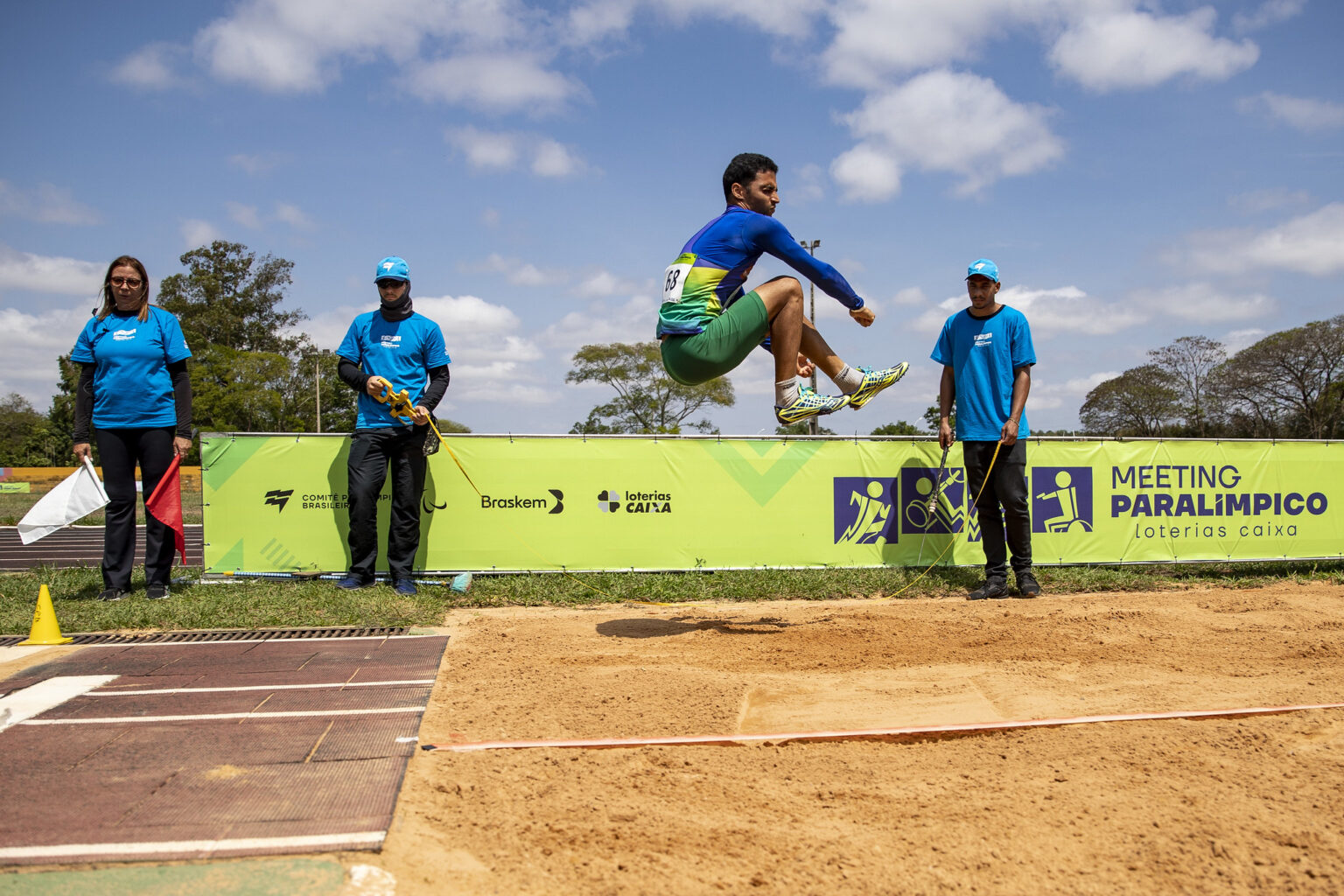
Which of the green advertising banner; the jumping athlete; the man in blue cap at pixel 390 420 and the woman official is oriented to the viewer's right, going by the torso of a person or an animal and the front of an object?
the jumping athlete

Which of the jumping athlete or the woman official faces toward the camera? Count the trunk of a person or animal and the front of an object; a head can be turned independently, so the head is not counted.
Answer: the woman official

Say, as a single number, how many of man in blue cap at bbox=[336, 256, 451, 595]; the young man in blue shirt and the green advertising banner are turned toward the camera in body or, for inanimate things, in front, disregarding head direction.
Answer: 3

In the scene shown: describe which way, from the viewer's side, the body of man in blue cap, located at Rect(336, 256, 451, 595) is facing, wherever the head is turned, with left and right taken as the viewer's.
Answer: facing the viewer

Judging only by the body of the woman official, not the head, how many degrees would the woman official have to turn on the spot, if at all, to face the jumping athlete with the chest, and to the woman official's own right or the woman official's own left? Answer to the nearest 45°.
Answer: approximately 45° to the woman official's own left

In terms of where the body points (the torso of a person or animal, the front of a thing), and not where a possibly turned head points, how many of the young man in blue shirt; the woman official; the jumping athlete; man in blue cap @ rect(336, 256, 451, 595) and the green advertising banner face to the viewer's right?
1

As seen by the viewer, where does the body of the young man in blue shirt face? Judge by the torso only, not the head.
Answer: toward the camera

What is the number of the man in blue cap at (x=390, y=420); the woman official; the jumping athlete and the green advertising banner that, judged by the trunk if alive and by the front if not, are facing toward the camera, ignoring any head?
3

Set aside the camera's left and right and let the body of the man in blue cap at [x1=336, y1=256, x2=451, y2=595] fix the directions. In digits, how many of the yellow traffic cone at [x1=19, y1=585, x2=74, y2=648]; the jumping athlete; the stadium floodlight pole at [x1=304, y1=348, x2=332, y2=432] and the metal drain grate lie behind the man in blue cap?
1

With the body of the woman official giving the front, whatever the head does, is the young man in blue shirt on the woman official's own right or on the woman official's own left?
on the woman official's own left

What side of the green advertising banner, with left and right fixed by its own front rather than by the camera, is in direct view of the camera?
front

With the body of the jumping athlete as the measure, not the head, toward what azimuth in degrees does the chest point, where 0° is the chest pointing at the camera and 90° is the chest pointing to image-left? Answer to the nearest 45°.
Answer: approximately 270°

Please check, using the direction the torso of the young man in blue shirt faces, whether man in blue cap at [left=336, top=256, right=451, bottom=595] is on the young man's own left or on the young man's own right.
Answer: on the young man's own right
